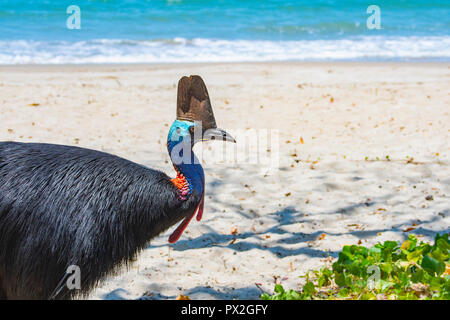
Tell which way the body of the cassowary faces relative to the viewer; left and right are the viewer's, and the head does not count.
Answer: facing to the right of the viewer

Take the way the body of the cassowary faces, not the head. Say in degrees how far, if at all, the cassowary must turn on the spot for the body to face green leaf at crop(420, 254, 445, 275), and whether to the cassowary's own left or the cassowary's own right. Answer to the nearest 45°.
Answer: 0° — it already faces it
